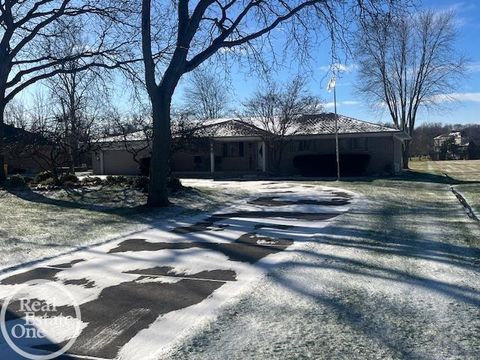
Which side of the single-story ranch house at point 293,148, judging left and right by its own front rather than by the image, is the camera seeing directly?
front
